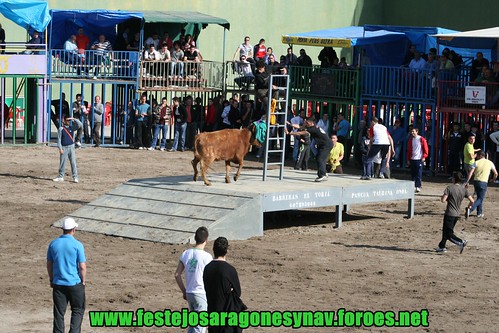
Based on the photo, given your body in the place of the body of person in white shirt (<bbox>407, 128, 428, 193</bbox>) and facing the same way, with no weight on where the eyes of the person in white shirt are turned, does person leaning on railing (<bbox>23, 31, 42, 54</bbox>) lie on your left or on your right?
on your right

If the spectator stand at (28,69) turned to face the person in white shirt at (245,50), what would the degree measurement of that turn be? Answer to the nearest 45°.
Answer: approximately 90° to its left

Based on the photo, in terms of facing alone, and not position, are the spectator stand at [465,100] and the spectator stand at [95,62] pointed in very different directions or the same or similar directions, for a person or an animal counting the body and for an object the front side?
same or similar directions

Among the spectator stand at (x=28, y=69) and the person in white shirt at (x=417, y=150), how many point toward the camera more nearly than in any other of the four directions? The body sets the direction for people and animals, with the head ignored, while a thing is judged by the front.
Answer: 2

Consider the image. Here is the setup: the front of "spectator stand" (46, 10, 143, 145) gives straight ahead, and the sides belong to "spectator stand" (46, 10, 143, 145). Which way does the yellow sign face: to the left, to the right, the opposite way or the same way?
the same way

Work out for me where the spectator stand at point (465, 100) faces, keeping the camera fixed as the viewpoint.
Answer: facing the viewer

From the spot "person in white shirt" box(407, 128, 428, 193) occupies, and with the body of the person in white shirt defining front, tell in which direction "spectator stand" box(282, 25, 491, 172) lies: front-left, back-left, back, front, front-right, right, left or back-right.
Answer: back

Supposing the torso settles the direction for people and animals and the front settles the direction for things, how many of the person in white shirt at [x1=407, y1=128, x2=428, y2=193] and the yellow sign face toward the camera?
2

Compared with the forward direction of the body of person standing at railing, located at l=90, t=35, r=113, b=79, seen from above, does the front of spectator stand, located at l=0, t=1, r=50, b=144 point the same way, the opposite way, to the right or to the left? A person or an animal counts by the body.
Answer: the same way

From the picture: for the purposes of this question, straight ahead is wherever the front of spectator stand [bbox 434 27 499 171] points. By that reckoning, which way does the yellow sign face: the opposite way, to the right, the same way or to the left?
the same way

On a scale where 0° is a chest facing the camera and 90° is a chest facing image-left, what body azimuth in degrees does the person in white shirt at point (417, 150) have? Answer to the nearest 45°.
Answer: approximately 0°

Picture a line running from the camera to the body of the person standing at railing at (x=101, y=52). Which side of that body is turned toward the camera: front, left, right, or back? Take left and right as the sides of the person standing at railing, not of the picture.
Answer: front

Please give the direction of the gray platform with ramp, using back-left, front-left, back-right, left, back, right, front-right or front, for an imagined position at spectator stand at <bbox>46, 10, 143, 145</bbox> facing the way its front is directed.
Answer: front

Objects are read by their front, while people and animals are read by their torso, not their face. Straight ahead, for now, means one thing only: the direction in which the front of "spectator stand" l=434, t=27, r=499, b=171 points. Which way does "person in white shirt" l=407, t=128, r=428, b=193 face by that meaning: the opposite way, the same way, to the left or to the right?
the same way

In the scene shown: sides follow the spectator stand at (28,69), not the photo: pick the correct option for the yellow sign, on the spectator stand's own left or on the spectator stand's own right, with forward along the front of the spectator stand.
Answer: on the spectator stand's own left

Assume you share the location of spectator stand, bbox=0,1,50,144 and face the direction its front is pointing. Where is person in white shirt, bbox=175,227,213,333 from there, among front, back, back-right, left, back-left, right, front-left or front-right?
front

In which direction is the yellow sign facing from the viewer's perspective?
toward the camera
